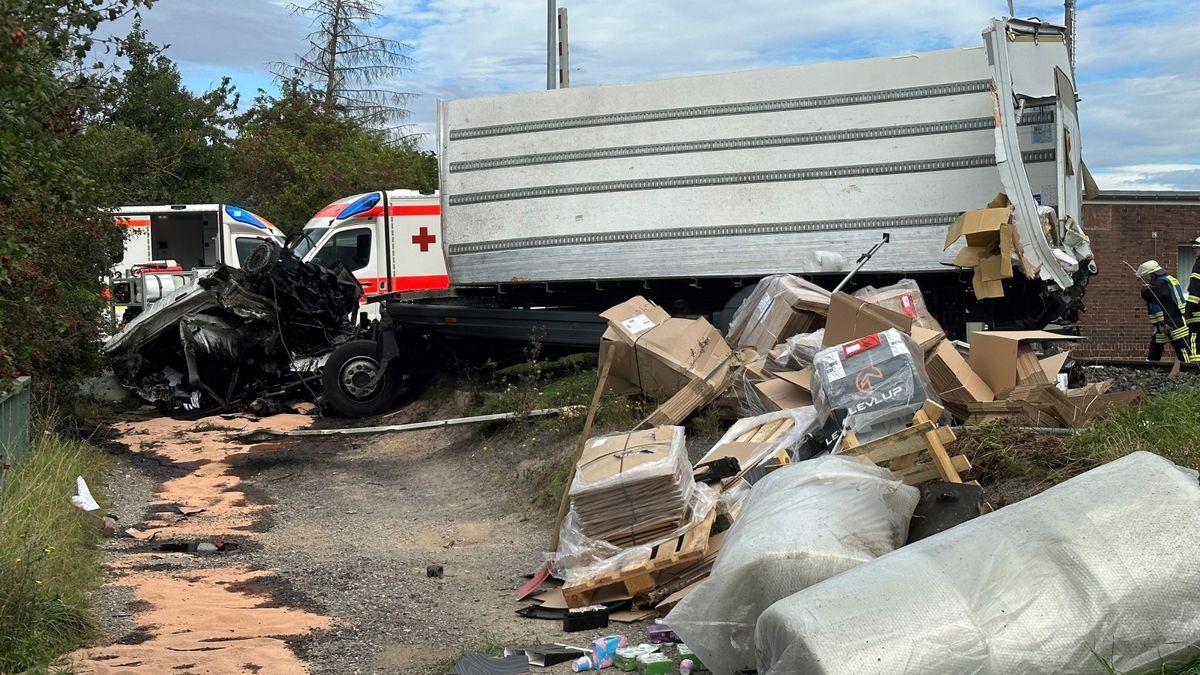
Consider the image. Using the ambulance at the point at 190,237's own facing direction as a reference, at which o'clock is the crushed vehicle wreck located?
The crushed vehicle wreck is roughly at 3 o'clock from the ambulance.

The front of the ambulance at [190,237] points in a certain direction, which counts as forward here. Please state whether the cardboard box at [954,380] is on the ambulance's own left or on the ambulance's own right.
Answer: on the ambulance's own right

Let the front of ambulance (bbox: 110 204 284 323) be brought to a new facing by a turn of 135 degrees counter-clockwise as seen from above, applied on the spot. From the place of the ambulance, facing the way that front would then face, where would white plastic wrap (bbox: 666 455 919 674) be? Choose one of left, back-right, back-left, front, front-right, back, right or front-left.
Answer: back-left

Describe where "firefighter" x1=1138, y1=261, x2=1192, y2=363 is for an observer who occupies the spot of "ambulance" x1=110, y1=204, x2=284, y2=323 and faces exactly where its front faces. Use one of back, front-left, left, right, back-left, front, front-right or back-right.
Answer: front-right

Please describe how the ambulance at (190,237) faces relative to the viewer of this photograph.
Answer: facing to the right of the viewer

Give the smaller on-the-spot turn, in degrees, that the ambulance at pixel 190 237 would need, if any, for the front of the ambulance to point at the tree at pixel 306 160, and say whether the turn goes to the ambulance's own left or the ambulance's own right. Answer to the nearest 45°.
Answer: approximately 90° to the ambulance's own left

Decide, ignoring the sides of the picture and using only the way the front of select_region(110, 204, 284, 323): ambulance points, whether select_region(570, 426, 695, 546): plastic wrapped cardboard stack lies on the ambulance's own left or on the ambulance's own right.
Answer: on the ambulance's own right

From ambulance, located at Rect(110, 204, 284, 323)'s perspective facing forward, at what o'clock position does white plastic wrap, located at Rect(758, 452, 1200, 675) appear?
The white plastic wrap is roughly at 3 o'clock from the ambulance.
